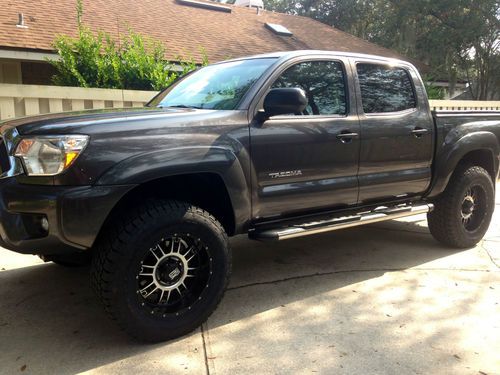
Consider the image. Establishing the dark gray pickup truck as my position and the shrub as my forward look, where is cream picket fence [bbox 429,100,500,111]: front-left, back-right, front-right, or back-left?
front-right

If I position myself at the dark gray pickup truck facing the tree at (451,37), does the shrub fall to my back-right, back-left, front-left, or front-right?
front-left

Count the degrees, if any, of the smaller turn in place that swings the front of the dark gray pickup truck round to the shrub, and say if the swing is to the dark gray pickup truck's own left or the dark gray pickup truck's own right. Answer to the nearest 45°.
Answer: approximately 90° to the dark gray pickup truck's own right

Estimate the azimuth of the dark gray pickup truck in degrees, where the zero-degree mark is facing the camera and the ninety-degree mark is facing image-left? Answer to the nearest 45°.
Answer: approximately 45°

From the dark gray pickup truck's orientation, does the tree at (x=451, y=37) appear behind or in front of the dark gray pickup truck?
behind

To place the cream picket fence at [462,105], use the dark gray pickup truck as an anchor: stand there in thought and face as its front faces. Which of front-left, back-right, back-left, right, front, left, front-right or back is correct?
back

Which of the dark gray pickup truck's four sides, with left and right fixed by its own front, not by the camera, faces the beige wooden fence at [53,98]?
right
